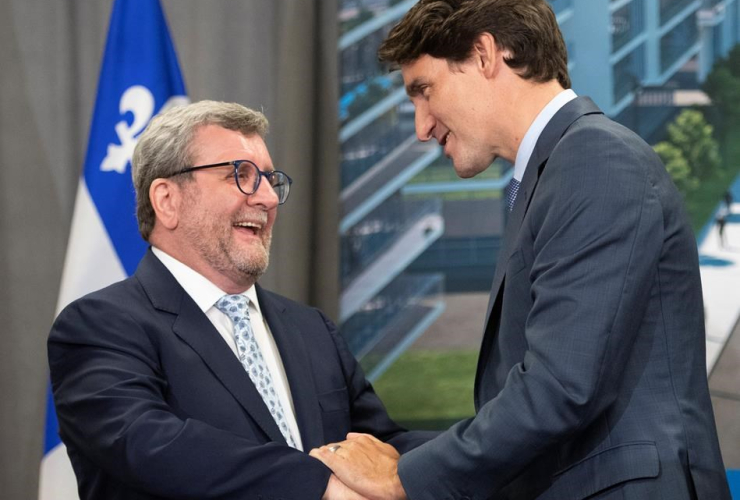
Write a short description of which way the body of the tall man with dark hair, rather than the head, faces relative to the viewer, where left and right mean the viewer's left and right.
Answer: facing to the left of the viewer

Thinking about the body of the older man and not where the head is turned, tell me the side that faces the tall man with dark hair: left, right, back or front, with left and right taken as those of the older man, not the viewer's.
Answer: front

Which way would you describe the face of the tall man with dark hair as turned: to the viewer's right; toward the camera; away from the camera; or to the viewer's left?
to the viewer's left

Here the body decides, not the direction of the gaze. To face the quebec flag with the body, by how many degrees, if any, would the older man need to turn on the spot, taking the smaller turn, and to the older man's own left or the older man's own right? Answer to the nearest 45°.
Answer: approximately 135° to the older man's own left

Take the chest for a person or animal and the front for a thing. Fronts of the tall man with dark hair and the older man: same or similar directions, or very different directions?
very different directions

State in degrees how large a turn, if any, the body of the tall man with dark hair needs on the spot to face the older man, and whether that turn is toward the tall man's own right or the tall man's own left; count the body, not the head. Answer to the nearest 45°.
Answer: approximately 45° to the tall man's own right

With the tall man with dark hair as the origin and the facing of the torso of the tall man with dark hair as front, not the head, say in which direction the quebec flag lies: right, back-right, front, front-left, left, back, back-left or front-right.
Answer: front-right

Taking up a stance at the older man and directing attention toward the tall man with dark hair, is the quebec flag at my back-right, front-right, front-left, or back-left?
back-left

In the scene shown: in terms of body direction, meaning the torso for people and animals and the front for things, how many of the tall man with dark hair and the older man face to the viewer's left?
1

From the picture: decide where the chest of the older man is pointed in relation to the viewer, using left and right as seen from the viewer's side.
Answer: facing the viewer and to the right of the viewer
